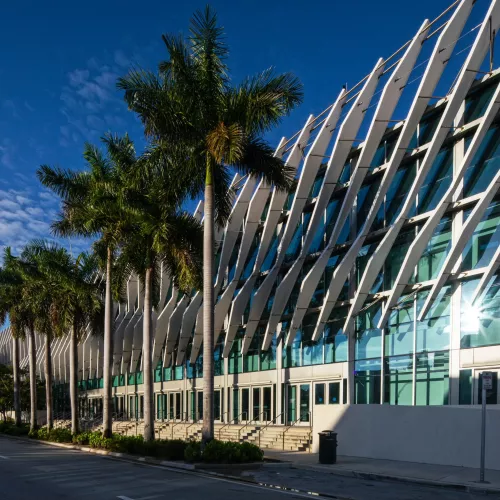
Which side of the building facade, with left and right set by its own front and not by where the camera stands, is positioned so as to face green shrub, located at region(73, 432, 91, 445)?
right

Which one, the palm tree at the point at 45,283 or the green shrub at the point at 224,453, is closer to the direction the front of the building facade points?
the green shrub

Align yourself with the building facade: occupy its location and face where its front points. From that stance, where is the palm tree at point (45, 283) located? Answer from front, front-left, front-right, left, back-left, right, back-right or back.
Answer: right

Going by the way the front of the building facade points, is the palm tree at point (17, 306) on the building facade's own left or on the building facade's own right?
on the building facade's own right

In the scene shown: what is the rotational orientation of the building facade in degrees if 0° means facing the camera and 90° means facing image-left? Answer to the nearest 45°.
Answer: approximately 45°

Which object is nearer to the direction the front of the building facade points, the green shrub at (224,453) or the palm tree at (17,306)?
the green shrub

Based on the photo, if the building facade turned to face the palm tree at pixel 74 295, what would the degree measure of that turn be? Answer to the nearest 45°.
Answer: approximately 90° to its right
